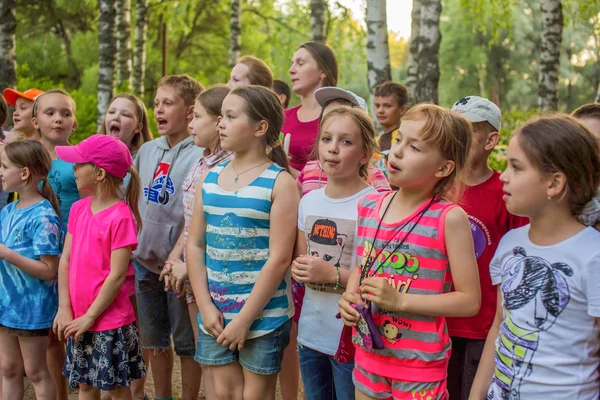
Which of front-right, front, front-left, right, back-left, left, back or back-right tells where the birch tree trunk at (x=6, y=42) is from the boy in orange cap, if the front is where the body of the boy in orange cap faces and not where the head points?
back-right

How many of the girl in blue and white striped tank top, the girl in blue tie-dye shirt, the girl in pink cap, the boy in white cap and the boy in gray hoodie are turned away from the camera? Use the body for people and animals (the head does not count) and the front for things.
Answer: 0

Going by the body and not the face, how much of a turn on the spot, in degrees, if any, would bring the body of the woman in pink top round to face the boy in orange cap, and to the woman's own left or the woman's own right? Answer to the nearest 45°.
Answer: approximately 45° to the woman's own right

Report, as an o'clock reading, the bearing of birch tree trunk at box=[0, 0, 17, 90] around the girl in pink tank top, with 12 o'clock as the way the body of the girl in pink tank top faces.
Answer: The birch tree trunk is roughly at 3 o'clock from the girl in pink tank top.

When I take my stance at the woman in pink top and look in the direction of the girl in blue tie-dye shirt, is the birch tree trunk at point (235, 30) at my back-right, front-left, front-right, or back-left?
back-right

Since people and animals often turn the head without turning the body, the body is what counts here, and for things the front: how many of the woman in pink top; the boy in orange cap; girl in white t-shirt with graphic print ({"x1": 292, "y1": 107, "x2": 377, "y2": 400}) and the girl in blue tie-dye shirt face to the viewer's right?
0

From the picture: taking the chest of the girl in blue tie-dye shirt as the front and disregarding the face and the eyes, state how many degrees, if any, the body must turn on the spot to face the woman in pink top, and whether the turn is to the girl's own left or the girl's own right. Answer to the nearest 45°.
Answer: approximately 135° to the girl's own left

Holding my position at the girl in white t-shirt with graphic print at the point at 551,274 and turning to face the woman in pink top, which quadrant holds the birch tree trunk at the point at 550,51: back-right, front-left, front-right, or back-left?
front-right

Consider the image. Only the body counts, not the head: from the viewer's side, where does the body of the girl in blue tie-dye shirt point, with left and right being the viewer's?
facing the viewer and to the left of the viewer

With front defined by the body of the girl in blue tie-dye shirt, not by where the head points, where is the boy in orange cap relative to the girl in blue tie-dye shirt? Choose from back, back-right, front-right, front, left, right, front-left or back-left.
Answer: back-right

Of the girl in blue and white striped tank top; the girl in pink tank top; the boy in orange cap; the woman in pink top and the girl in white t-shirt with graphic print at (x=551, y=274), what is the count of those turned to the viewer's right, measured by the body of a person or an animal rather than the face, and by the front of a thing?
0

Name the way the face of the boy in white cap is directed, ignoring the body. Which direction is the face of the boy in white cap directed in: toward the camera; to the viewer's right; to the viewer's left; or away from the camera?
to the viewer's left

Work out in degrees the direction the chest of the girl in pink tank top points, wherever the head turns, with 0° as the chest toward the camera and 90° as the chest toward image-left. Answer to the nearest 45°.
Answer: approximately 45°

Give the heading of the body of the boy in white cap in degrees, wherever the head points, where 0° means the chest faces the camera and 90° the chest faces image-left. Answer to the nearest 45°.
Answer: approximately 45°

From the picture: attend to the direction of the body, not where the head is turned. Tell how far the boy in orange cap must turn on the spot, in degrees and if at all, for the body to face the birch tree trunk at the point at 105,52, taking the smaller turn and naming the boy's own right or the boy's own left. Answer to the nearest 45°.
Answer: approximately 135° to the boy's own right

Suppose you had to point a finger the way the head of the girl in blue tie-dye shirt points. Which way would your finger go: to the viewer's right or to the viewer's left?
to the viewer's left

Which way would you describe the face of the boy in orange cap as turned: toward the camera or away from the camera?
toward the camera

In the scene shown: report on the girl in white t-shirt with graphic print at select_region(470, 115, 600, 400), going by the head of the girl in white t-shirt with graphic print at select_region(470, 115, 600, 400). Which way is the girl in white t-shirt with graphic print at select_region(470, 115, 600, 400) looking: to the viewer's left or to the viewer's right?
to the viewer's left
